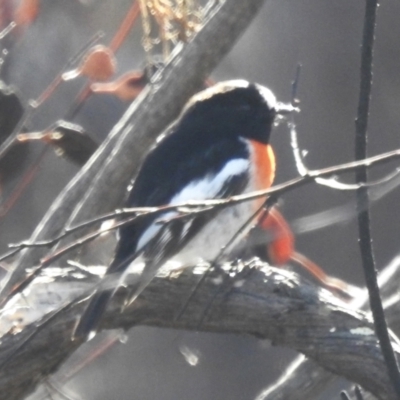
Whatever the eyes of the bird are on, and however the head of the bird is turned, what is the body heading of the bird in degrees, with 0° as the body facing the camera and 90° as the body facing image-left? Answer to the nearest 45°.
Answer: approximately 270°
